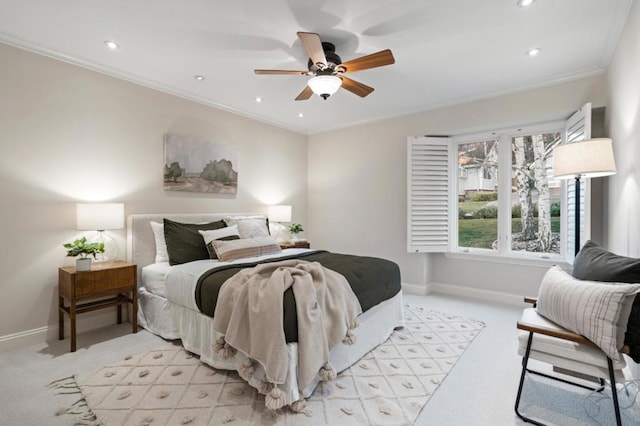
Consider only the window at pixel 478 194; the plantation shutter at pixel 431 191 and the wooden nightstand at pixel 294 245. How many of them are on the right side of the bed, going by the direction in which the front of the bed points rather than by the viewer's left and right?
0

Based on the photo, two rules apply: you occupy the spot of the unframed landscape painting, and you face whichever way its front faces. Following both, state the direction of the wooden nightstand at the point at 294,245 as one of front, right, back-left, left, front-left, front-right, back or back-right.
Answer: front-left

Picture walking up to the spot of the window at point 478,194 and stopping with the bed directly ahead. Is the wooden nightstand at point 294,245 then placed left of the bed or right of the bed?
right

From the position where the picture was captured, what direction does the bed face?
facing the viewer and to the right of the viewer

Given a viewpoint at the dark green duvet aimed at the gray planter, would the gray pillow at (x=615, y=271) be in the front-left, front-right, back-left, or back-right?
back-left

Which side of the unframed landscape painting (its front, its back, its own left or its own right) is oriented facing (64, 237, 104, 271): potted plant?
right

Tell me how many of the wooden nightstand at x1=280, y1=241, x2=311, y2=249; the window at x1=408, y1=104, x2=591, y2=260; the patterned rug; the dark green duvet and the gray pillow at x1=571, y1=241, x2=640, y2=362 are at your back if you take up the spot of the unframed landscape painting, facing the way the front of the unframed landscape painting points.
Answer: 0

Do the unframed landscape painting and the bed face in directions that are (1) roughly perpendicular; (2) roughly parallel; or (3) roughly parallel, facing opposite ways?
roughly parallel

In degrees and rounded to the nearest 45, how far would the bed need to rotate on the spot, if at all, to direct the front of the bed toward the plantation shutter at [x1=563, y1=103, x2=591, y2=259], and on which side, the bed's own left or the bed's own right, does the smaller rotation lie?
approximately 45° to the bed's own left

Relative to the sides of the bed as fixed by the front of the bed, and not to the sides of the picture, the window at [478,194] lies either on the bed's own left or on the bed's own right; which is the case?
on the bed's own left

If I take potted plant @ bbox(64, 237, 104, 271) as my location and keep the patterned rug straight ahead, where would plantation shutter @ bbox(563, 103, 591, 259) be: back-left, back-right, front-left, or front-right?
front-left

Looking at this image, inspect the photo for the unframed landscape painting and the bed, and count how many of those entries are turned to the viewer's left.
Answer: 0

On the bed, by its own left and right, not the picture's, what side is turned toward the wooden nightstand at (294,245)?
left
